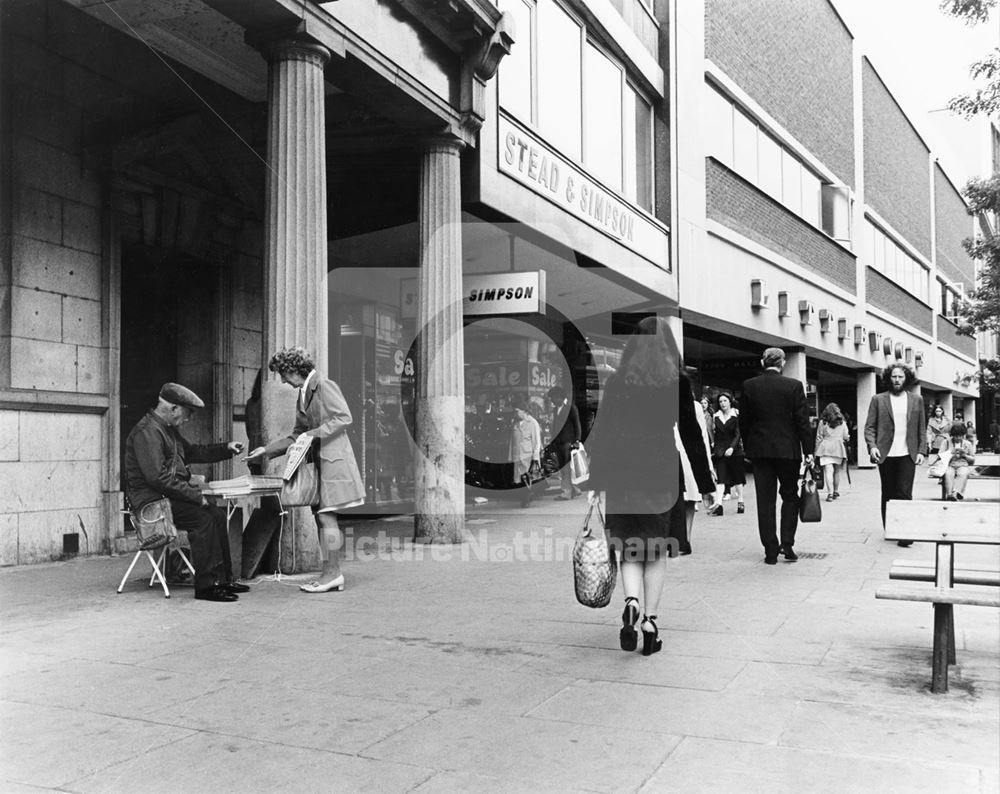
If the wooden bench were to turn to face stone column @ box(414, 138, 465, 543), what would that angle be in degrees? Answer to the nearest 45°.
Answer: approximately 135° to its right

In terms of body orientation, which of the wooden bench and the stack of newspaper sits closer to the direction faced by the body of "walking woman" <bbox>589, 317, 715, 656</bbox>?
the stack of newspaper

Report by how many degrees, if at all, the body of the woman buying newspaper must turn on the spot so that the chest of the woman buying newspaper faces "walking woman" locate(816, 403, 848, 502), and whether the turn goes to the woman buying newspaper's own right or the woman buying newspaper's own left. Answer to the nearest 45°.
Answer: approximately 135° to the woman buying newspaper's own right

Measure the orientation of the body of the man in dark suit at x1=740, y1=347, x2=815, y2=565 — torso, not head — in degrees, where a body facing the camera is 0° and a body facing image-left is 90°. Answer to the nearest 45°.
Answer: approximately 180°

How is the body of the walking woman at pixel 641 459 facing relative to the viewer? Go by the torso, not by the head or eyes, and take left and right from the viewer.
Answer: facing away from the viewer

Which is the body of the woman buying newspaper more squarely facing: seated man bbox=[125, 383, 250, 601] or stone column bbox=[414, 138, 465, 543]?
the seated man

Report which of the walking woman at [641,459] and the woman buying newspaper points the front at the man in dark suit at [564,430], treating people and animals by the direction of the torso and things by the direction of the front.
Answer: the walking woman

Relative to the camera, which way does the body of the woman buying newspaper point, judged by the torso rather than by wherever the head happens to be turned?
to the viewer's left

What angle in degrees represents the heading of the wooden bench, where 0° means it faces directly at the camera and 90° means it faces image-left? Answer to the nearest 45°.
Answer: approximately 0°

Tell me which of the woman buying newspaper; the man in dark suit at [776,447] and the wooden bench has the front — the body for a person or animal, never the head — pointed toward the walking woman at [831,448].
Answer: the man in dark suit
